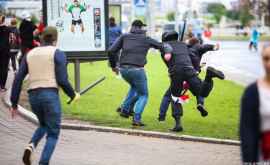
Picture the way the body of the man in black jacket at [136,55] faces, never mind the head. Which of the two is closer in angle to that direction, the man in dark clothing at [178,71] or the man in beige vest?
the man in dark clothing

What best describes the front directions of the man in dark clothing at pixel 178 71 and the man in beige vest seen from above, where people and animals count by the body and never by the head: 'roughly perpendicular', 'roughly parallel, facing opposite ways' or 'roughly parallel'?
roughly parallel

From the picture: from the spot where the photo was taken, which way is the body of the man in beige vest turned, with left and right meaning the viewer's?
facing away from the viewer and to the right of the viewer

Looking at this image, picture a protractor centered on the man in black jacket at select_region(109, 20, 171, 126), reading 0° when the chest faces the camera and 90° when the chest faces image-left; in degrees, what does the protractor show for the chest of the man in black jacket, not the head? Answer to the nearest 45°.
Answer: approximately 225°

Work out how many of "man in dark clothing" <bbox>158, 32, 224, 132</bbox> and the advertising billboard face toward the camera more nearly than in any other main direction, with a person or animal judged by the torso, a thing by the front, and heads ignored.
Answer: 1

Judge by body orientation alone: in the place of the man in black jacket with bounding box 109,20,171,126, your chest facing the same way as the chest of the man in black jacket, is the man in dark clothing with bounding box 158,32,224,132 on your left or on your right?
on your right

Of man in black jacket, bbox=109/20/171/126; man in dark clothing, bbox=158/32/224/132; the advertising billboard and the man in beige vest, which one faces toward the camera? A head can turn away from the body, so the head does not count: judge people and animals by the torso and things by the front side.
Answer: the advertising billboard

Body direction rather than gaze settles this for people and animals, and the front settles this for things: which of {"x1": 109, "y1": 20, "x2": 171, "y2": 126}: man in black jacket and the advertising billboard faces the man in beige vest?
the advertising billboard
